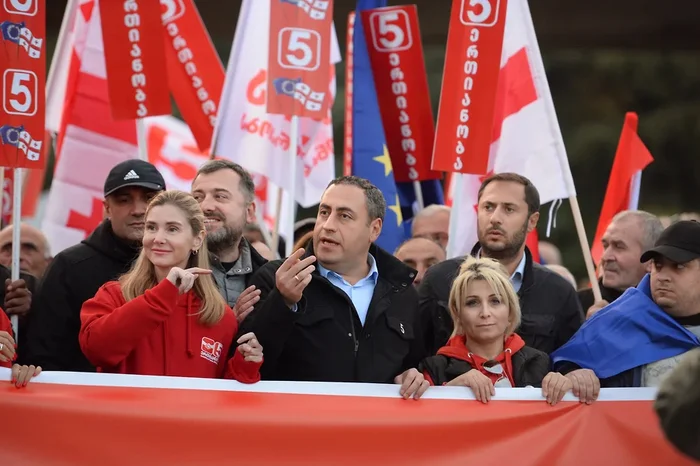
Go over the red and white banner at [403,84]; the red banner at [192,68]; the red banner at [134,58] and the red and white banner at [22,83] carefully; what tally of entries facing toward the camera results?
4

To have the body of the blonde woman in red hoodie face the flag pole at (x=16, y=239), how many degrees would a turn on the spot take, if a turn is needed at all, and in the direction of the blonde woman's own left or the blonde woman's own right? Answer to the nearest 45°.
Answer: approximately 135° to the blonde woman's own right

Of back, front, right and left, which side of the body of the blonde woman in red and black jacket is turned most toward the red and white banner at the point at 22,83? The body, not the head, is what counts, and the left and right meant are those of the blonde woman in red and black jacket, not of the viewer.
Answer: right

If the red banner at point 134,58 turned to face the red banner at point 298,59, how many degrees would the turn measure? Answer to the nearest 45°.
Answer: approximately 90° to its left

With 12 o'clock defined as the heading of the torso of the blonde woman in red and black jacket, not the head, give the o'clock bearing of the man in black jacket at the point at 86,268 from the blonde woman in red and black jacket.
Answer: The man in black jacket is roughly at 3 o'clock from the blonde woman in red and black jacket.

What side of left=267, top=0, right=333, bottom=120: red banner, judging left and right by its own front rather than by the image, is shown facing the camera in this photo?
front

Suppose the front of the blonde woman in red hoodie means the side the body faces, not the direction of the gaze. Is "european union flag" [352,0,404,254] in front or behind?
behind

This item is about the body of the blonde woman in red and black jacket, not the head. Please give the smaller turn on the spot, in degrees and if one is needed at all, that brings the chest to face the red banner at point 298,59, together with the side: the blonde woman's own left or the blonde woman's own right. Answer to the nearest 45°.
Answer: approximately 135° to the blonde woman's own right

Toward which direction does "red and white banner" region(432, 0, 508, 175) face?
toward the camera

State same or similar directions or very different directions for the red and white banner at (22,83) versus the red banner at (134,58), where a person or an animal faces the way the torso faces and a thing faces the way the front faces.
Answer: same or similar directions

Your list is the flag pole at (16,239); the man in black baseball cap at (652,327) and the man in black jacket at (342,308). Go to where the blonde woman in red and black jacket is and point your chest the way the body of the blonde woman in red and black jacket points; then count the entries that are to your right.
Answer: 2

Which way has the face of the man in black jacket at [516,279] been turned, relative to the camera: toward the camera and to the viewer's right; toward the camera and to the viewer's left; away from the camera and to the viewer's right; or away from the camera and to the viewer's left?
toward the camera and to the viewer's left

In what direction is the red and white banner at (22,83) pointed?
toward the camera

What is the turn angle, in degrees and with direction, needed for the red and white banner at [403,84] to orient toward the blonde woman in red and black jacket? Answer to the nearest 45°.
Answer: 0° — it already faces them
